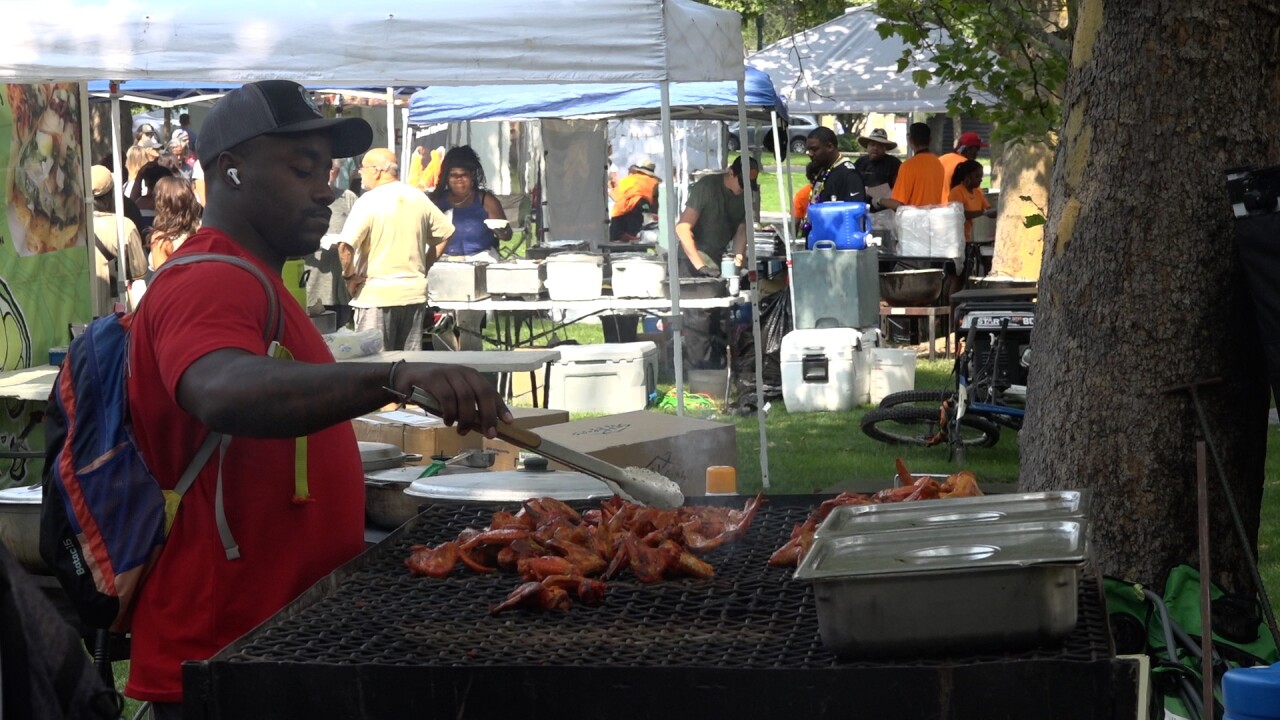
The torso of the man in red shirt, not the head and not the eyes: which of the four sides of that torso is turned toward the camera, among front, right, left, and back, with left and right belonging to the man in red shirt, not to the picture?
right

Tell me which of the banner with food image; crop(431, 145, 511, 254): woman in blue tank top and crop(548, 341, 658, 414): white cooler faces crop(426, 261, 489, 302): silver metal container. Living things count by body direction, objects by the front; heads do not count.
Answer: the woman in blue tank top

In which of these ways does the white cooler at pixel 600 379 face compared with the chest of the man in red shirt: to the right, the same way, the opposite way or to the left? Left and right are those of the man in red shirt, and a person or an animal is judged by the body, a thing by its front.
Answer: to the right

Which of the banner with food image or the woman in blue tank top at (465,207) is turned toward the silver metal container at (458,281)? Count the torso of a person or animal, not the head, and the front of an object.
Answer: the woman in blue tank top

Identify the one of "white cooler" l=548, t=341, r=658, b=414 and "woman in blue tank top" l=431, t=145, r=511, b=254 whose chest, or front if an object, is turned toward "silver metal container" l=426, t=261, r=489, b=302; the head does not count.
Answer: the woman in blue tank top

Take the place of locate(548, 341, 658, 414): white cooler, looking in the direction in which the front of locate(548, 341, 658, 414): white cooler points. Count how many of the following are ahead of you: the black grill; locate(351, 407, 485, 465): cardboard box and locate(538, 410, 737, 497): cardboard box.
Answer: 3

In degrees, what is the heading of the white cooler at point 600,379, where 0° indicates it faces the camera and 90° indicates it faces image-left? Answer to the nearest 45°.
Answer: approximately 0°

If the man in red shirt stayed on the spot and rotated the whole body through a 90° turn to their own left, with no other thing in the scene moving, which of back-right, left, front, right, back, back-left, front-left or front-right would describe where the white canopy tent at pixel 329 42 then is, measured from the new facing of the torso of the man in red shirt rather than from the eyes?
front

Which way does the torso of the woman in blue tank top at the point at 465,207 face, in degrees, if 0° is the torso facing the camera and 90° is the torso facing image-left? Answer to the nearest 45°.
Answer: approximately 0°

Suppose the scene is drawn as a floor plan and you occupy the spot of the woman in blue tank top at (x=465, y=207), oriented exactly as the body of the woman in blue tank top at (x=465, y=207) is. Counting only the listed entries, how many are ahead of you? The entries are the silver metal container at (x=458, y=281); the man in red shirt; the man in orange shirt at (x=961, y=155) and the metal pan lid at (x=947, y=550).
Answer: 3

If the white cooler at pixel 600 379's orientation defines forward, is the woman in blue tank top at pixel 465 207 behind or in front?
behind

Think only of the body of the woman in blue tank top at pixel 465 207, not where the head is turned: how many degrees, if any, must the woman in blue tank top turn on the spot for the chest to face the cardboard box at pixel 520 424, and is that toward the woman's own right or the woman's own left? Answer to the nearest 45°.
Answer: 0° — they already face it

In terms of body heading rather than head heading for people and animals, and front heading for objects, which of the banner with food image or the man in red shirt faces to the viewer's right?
the man in red shirt
